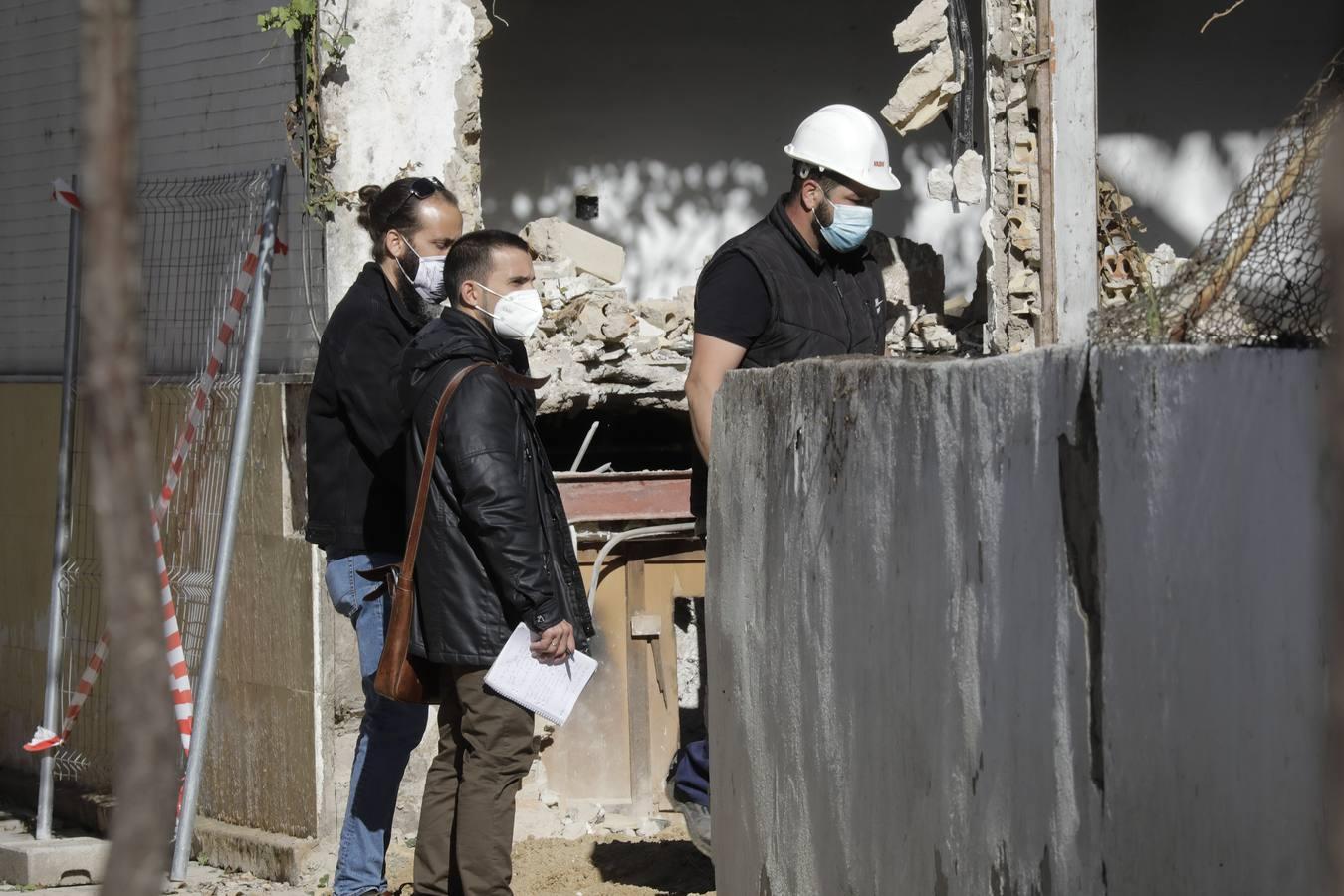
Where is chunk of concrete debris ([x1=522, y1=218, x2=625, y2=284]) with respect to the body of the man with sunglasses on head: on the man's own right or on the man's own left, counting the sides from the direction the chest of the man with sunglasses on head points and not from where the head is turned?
on the man's own left

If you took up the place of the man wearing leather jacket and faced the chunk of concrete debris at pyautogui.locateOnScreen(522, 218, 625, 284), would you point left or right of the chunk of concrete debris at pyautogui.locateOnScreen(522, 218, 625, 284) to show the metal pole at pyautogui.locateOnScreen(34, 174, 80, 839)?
left

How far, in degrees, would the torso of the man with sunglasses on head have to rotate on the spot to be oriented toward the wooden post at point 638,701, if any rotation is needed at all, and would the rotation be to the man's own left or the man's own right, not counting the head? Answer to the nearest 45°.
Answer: approximately 45° to the man's own left

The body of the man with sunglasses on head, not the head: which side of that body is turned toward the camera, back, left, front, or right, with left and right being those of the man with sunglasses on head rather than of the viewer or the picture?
right

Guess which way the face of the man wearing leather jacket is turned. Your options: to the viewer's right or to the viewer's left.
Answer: to the viewer's right

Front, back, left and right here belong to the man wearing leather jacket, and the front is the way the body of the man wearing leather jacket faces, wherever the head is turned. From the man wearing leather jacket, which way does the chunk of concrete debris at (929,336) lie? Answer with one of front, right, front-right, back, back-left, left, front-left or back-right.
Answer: front-left

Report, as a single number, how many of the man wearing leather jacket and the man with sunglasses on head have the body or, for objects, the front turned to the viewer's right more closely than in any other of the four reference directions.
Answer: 2

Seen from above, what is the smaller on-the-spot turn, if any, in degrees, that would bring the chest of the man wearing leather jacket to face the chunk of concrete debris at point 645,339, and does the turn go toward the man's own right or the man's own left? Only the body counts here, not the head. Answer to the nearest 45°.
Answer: approximately 90° to the man's own left

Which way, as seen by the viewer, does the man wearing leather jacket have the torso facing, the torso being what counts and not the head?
to the viewer's right
